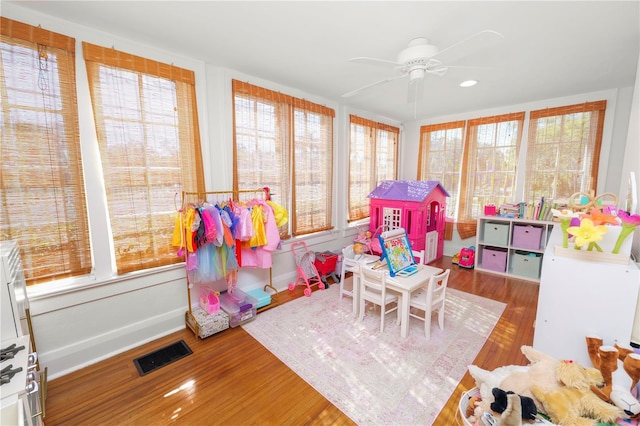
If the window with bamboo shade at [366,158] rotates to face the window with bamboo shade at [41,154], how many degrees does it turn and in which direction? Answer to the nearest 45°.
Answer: approximately 90° to its right

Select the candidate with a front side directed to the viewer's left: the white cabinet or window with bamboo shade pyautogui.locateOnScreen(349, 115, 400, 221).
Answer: the white cabinet

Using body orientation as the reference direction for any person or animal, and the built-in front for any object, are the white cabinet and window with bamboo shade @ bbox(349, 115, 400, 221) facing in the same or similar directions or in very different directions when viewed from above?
very different directions

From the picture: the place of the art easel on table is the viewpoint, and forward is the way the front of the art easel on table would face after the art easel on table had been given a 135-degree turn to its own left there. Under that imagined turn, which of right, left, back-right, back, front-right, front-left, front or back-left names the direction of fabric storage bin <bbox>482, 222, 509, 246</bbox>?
front

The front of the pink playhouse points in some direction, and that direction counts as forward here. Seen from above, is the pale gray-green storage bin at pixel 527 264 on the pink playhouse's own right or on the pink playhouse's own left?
on the pink playhouse's own left

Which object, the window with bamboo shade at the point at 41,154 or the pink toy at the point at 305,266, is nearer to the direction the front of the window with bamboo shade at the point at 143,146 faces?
the pink toy

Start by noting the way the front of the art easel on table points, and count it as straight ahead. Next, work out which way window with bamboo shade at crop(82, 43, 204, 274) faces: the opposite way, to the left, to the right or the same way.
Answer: to the left

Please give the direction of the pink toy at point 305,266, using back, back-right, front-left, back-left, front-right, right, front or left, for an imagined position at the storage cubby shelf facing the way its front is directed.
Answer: front-right
